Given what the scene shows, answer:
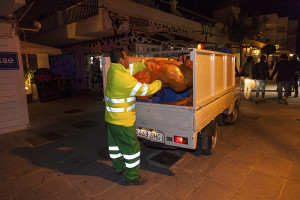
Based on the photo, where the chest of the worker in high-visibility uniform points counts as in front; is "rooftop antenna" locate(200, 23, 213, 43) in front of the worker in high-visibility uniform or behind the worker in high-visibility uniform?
in front

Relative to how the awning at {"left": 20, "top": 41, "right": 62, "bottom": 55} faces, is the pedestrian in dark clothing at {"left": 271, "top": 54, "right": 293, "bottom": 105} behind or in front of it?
in front

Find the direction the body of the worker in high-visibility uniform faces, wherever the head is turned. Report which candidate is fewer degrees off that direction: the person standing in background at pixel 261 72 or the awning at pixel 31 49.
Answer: the person standing in background

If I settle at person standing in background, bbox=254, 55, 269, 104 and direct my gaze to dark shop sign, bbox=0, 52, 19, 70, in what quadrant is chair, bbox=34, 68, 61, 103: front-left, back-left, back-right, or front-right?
front-right

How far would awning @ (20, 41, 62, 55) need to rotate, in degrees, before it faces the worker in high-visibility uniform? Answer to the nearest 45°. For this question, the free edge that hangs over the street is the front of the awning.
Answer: approximately 90° to its right

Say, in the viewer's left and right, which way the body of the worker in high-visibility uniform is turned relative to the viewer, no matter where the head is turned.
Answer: facing away from the viewer and to the right of the viewer

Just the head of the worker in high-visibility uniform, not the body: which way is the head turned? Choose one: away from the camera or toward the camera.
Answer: away from the camera

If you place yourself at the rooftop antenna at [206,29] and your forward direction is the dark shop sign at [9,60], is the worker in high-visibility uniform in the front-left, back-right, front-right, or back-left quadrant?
front-left

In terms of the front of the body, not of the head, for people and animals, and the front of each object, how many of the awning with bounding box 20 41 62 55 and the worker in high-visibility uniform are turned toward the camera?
0

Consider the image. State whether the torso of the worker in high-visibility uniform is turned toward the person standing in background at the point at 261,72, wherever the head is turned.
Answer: yes

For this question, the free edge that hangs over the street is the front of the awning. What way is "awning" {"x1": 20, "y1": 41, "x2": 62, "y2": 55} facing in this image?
to the viewer's right
